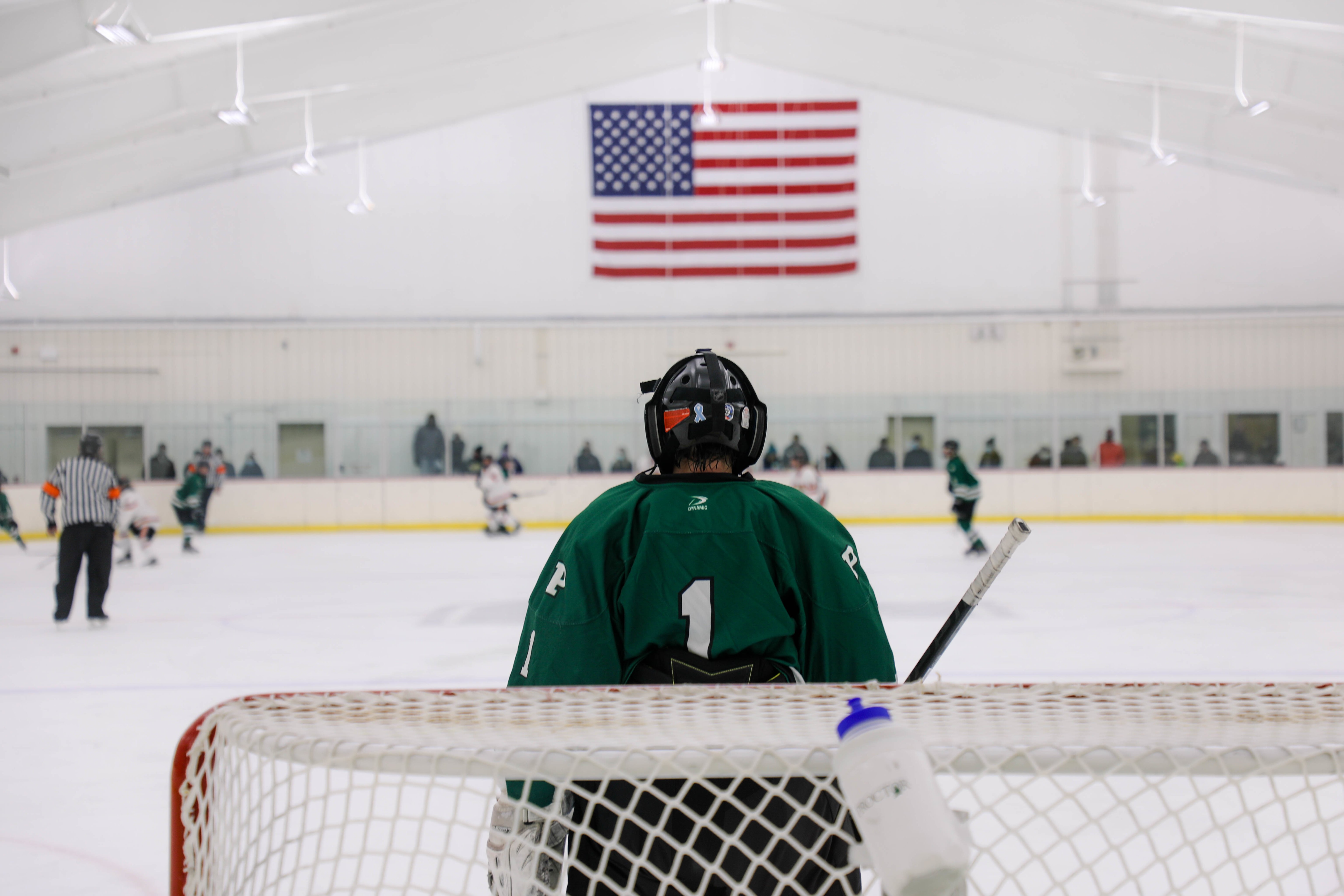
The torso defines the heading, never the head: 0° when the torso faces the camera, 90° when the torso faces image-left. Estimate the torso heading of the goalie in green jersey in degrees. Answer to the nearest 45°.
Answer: approximately 180°

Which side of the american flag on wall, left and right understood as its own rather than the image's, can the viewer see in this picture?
front

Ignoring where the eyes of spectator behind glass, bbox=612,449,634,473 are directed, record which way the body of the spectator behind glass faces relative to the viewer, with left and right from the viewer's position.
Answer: facing the viewer

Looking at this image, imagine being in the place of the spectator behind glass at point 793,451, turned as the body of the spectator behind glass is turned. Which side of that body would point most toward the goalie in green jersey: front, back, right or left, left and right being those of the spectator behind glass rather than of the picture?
front

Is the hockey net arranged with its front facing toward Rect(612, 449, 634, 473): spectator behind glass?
yes

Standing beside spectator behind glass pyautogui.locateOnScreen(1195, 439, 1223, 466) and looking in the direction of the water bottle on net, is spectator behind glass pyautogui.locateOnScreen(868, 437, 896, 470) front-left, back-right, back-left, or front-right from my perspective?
front-right

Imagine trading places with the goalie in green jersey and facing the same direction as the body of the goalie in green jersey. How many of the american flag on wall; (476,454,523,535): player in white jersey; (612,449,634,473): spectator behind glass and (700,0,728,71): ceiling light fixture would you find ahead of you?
4

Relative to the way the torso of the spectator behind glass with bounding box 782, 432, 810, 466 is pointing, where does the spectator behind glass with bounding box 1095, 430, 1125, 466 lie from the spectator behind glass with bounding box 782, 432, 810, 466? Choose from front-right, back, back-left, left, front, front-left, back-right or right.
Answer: left

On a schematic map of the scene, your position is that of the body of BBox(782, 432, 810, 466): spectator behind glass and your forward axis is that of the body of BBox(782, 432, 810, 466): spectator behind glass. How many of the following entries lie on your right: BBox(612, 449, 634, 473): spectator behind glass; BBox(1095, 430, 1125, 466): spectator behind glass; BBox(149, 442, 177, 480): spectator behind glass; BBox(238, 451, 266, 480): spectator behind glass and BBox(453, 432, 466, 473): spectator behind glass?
4

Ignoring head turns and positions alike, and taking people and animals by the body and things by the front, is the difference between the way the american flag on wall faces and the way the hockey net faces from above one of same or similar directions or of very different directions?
very different directions

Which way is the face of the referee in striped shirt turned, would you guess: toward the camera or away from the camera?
away from the camera

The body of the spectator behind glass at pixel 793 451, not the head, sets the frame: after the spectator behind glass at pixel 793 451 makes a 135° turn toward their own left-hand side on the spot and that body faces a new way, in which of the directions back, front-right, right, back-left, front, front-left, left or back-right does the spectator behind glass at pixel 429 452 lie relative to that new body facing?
back-left

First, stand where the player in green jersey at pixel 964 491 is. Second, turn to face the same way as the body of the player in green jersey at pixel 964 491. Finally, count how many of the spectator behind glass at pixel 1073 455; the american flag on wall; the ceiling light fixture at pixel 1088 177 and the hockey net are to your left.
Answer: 1

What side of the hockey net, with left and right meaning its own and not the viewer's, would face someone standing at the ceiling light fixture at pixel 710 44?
front

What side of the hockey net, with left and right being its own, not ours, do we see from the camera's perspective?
back
